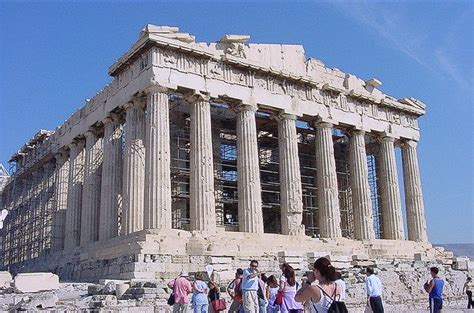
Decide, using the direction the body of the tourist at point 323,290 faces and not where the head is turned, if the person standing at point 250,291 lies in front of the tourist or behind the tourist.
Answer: in front

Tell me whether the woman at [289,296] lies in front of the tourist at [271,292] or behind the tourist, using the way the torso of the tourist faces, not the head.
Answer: behind

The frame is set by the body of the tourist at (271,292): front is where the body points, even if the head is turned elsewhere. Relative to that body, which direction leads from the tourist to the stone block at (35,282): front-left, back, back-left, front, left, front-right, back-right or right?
front-left

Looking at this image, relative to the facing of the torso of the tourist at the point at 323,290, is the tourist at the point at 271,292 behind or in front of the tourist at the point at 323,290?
in front

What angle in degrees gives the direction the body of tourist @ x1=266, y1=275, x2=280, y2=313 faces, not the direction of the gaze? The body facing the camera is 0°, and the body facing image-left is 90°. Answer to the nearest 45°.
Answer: approximately 180°

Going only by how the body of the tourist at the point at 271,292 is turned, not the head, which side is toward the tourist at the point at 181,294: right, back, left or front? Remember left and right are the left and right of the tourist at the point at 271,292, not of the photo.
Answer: left

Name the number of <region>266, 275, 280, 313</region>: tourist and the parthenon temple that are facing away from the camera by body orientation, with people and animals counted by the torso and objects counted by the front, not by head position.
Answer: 1

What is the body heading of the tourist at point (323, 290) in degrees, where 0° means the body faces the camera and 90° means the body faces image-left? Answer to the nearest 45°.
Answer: approximately 135°

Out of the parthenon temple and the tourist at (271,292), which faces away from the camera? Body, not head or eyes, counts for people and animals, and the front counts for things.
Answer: the tourist

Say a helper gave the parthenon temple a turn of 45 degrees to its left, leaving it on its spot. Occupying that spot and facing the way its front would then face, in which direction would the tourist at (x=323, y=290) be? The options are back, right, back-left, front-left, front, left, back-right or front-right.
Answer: right

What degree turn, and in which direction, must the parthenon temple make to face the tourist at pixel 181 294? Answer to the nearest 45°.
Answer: approximately 45° to its right
